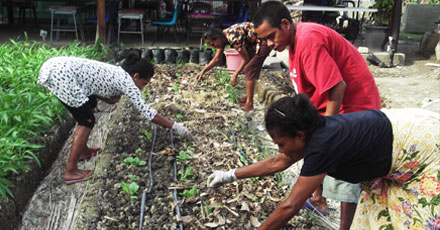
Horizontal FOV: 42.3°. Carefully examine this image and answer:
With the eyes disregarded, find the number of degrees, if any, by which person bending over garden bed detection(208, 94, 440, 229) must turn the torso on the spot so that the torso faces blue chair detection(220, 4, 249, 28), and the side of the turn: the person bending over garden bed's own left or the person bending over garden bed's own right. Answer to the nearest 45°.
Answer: approximately 90° to the person bending over garden bed's own right

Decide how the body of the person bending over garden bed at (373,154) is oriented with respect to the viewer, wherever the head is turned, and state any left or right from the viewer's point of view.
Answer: facing to the left of the viewer

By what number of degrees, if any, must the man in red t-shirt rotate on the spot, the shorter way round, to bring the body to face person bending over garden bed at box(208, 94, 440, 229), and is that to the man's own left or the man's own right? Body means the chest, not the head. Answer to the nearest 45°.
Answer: approximately 90° to the man's own left

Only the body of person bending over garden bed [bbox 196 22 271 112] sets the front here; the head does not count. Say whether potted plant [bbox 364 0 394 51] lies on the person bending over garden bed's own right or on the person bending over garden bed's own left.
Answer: on the person bending over garden bed's own right

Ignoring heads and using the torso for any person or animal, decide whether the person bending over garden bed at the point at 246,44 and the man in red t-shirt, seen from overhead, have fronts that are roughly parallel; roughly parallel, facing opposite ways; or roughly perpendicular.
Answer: roughly parallel

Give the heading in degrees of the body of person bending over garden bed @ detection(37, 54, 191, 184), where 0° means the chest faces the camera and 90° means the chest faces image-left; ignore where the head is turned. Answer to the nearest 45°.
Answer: approximately 270°

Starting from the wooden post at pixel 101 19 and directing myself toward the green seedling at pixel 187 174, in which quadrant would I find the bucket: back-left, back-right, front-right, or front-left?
front-left

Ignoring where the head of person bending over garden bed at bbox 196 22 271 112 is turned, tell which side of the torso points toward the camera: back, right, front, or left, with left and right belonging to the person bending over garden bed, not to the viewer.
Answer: left

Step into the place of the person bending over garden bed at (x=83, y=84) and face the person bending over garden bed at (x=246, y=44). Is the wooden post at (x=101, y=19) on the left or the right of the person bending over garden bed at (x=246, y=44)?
left

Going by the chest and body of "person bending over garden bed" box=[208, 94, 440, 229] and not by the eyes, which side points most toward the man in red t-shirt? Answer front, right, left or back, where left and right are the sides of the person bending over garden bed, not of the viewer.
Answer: right

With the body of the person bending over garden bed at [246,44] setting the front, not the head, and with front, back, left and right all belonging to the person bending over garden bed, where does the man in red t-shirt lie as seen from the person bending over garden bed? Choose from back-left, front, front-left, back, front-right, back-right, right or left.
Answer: left

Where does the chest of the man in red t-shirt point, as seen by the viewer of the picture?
to the viewer's left

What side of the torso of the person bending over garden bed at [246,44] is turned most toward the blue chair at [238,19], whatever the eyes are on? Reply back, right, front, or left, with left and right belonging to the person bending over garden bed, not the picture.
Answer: right

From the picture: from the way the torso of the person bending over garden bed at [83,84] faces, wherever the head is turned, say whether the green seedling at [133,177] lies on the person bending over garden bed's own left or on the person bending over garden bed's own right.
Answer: on the person bending over garden bed's own right

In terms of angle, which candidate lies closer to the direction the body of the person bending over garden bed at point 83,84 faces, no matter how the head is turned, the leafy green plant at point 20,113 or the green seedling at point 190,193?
the green seedling
